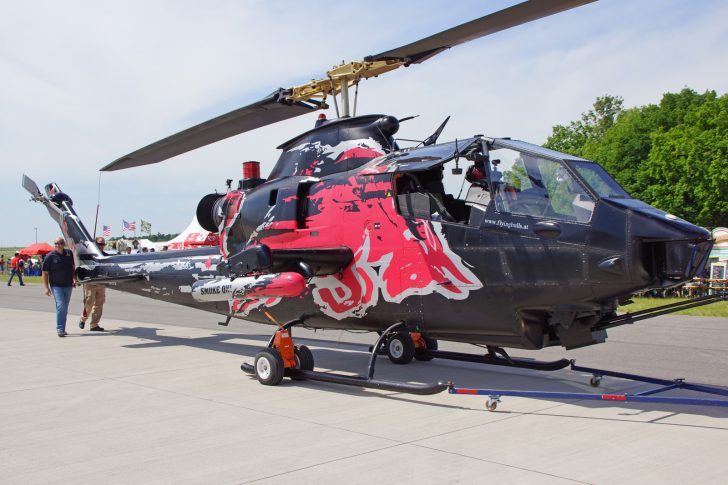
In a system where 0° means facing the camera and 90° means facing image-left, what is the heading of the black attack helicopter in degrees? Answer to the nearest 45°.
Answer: approximately 315°

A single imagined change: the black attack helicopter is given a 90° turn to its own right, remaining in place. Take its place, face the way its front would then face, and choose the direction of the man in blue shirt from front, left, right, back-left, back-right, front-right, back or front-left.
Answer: right

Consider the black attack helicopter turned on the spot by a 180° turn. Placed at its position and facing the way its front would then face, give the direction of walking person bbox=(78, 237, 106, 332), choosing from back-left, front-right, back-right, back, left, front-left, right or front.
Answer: front

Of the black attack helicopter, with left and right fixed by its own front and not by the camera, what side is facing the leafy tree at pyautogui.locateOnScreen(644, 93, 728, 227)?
left
